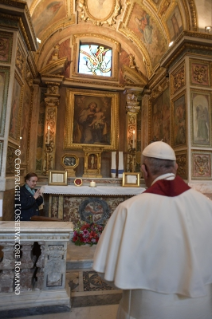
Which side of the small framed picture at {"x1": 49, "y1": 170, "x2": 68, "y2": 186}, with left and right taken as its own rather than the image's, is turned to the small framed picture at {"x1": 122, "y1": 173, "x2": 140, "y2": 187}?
left

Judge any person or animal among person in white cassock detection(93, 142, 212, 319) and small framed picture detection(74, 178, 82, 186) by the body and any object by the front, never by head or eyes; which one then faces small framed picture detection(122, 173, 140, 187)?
the person in white cassock

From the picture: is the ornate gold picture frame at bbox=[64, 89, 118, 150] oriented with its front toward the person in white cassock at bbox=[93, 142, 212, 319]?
yes

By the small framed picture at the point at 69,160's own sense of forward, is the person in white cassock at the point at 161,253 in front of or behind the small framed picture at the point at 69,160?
in front

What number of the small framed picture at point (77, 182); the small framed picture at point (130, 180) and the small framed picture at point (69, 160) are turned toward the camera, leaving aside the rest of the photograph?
3

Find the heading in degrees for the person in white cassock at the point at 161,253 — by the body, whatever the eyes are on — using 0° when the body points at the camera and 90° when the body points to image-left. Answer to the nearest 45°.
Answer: approximately 180°

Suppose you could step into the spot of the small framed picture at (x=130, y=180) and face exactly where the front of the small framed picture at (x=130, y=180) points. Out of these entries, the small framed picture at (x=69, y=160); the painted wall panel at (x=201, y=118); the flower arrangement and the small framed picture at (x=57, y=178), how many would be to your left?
1

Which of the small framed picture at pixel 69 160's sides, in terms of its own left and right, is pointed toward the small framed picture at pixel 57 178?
front

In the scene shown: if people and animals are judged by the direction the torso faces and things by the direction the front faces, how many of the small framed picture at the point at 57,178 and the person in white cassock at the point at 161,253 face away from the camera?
1

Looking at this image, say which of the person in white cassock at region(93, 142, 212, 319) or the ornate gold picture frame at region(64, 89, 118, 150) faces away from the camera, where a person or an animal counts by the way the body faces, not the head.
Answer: the person in white cassock
